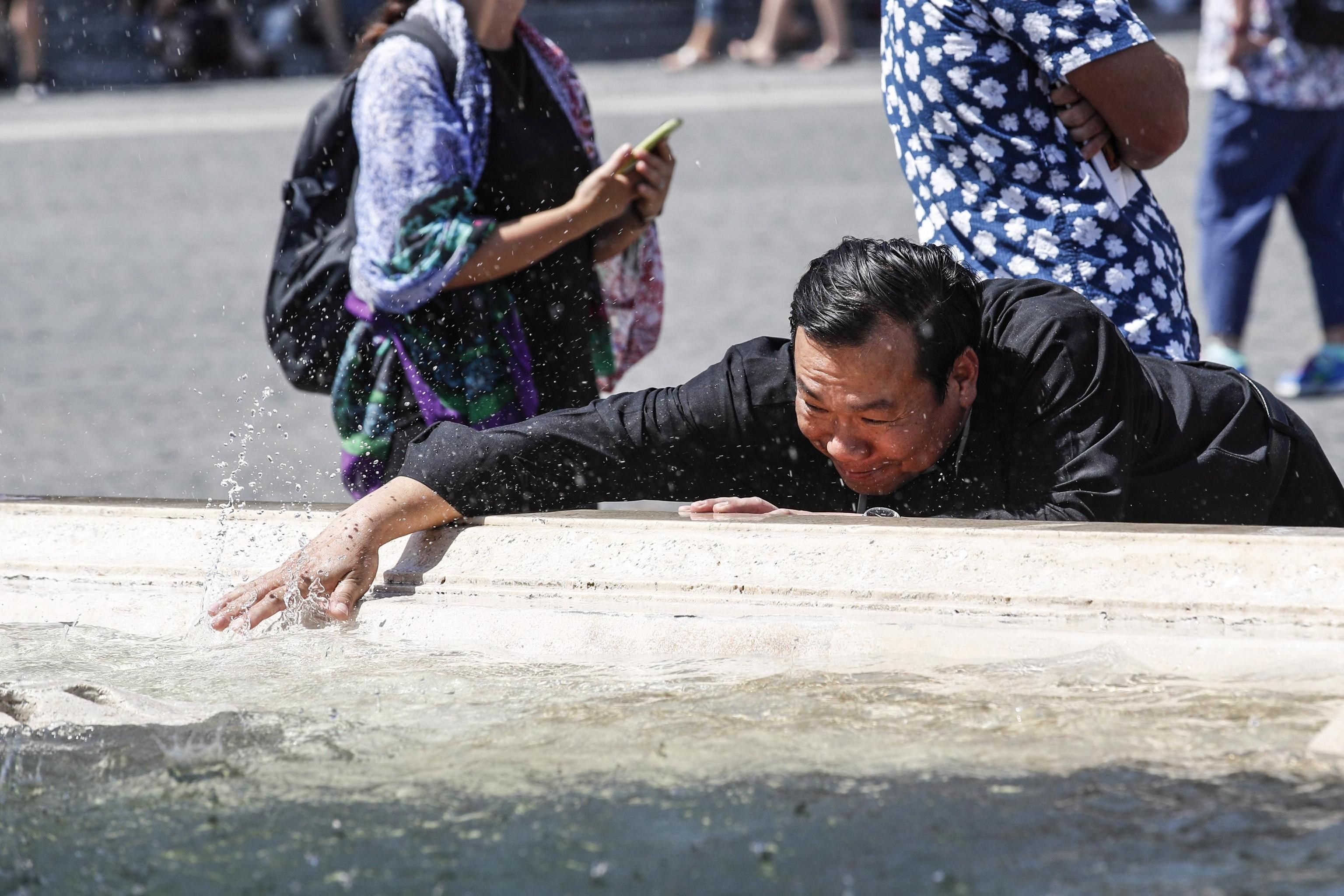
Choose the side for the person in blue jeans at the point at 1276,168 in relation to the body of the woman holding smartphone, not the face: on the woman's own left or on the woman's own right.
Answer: on the woman's own left

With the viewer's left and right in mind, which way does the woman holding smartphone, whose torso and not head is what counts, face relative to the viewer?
facing the viewer and to the right of the viewer

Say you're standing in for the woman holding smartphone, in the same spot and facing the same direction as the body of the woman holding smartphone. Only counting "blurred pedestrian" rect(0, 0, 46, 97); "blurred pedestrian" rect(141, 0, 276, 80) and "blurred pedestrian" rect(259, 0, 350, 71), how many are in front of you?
0

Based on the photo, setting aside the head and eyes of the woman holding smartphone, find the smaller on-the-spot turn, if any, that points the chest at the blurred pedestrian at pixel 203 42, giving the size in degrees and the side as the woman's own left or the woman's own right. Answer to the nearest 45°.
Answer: approximately 135° to the woman's own left

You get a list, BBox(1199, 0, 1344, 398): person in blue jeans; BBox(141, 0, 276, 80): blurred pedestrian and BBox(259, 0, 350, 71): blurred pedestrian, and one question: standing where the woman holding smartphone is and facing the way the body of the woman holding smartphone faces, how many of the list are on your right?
0

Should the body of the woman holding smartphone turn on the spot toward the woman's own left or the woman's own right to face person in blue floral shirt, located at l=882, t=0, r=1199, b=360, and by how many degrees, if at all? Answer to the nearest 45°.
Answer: approximately 45° to the woman's own left

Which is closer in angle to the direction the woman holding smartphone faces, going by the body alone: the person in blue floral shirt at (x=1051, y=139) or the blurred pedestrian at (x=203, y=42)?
the person in blue floral shirt

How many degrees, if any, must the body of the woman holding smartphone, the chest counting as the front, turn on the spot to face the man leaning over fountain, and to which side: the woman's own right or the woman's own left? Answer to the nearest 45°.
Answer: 0° — they already face them

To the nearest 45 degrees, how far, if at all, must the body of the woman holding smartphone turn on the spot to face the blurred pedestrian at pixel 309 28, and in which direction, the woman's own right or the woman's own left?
approximately 135° to the woman's own left

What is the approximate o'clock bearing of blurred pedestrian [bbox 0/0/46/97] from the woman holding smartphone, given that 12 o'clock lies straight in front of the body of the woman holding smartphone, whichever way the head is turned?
The blurred pedestrian is roughly at 7 o'clock from the woman holding smartphone.

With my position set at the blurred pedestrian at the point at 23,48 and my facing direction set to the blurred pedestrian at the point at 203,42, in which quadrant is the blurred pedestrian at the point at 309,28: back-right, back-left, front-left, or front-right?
front-left
